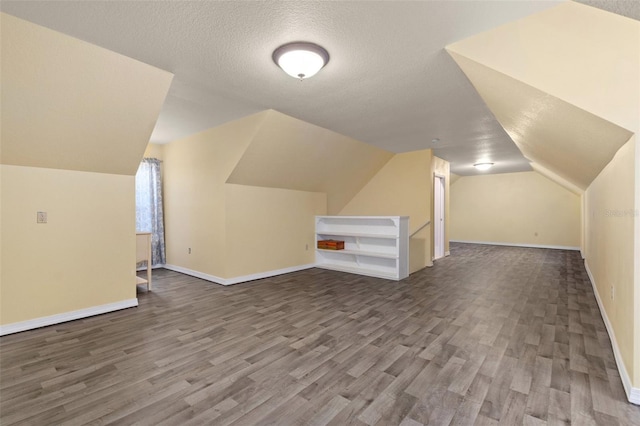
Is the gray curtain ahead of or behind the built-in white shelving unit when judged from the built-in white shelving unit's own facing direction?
ahead

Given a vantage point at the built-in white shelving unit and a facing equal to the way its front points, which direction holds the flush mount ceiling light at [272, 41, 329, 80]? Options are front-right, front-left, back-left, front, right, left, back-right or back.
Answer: front-left

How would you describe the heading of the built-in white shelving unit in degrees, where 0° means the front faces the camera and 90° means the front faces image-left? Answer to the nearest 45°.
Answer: approximately 45°
